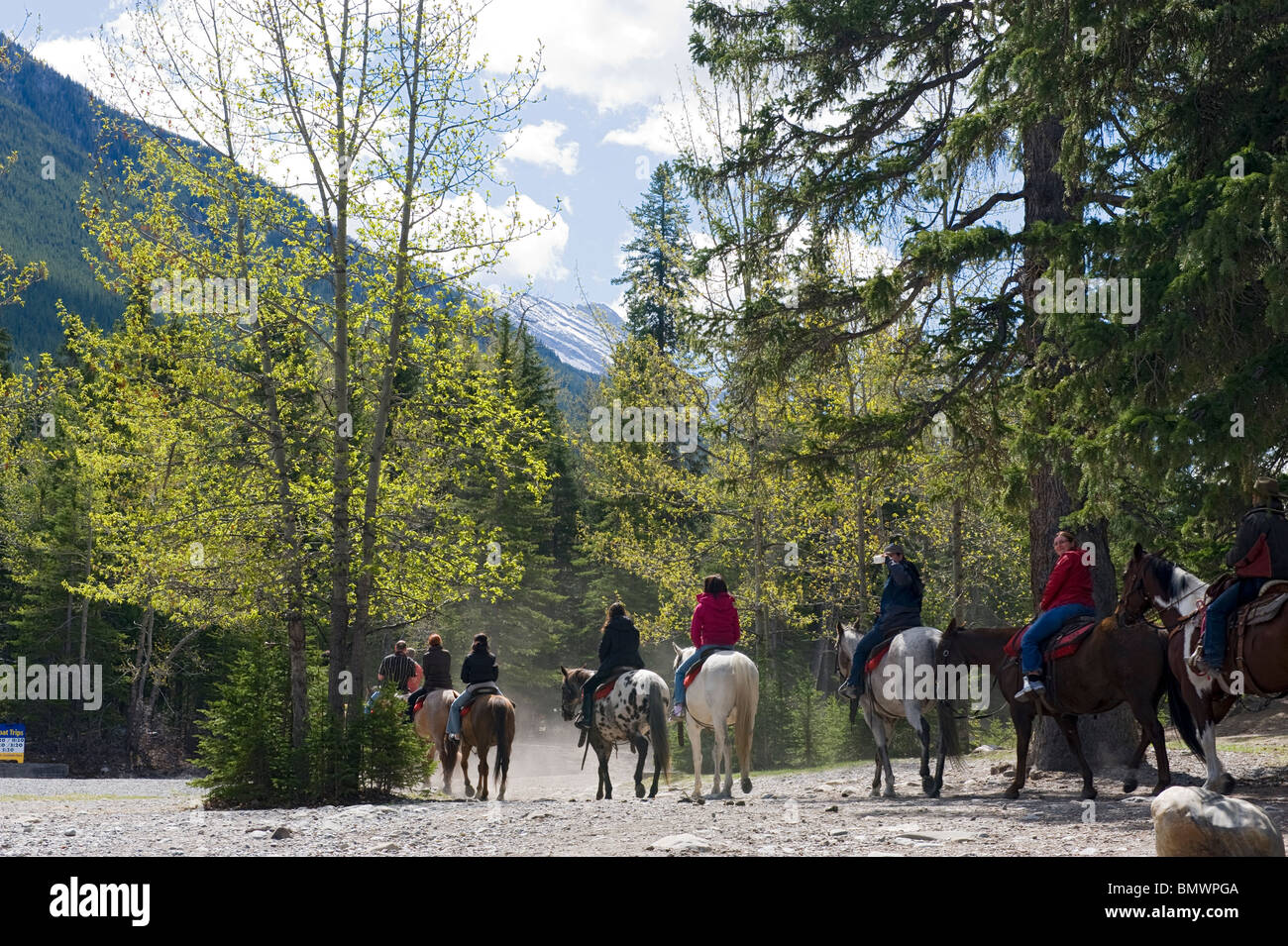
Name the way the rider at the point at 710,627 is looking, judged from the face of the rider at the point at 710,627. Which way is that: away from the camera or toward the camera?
away from the camera

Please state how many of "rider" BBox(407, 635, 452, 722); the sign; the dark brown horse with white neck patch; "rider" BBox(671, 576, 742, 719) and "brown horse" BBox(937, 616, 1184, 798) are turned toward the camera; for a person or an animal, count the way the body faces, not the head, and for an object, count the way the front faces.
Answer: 1

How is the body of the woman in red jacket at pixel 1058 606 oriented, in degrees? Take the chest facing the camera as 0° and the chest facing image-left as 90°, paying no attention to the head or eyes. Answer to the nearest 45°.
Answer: approximately 90°

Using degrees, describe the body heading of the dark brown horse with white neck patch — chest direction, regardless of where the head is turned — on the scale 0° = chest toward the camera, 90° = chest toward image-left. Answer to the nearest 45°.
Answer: approximately 90°

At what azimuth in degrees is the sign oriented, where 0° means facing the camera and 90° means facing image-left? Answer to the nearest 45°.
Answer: approximately 0°

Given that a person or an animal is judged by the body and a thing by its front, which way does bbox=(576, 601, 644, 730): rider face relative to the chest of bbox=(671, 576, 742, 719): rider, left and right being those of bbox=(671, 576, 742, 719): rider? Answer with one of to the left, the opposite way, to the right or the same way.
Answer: the same way

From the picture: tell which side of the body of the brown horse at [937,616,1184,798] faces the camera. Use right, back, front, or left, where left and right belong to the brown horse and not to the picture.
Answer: left

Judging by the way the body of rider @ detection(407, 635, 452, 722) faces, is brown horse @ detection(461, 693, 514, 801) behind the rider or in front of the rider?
behind

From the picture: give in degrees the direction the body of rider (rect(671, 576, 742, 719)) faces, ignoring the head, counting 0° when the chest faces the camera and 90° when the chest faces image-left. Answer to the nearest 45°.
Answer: approximately 135°

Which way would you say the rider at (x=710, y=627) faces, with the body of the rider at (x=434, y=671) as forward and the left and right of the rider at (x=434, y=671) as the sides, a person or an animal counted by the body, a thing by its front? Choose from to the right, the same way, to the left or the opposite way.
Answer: the same way

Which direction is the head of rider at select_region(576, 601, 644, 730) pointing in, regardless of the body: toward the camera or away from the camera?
away from the camera

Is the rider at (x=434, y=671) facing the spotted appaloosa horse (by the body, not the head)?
no
